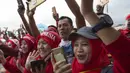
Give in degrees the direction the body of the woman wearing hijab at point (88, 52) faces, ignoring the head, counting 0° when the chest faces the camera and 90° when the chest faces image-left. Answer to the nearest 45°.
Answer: approximately 45°

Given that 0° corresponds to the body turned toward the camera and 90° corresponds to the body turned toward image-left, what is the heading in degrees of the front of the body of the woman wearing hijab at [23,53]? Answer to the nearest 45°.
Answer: approximately 45°

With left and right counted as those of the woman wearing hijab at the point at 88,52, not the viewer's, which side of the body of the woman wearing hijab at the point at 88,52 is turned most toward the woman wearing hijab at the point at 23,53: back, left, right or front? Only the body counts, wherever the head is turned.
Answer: right

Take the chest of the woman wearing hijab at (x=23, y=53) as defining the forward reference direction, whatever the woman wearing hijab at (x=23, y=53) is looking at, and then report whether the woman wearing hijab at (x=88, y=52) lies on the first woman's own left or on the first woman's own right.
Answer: on the first woman's own left
